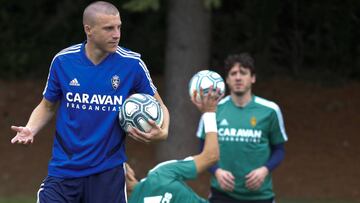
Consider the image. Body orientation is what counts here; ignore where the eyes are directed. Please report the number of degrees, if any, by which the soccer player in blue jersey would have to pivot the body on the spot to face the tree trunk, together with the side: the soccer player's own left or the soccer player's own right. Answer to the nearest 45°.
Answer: approximately 180°

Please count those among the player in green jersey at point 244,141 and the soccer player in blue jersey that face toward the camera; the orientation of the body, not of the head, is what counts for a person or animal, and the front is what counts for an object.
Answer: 2

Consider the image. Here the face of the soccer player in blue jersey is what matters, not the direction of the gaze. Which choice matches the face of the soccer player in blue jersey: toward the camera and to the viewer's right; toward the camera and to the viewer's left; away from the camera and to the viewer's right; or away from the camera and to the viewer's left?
toward the camera and to the viewer's right

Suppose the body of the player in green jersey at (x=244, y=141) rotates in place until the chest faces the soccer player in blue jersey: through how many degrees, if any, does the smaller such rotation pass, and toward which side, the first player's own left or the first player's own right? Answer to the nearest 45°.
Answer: approximately 45° to the first player's own right

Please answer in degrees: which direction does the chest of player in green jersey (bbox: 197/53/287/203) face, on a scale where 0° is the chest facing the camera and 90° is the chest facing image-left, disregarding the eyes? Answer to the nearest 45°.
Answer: approximately 0°

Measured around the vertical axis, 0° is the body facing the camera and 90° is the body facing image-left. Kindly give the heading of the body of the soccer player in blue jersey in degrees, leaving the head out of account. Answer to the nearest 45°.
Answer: approximately 0°

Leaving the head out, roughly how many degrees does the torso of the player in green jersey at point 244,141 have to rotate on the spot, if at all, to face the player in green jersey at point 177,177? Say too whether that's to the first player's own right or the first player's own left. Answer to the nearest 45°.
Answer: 0° — they already face them
